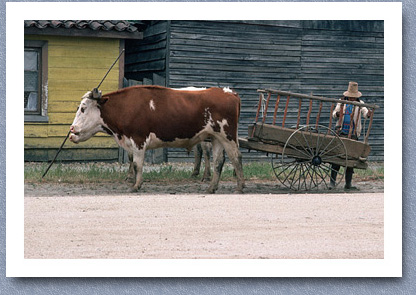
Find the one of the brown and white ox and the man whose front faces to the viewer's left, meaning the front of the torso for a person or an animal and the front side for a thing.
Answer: the brown and white ox

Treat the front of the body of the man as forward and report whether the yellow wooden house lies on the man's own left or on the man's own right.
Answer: on the man's own right

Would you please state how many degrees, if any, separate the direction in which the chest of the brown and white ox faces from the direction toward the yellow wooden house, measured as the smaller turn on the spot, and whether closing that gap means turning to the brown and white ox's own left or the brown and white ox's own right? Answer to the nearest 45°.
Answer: approximately 45° to the brown and white ox's own right

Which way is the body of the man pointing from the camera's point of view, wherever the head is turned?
toward the camera

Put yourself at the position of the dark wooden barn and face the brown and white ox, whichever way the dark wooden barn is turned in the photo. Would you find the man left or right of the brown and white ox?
left

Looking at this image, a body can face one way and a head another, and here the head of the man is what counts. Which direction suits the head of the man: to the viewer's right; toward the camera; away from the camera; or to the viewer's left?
toward the camera

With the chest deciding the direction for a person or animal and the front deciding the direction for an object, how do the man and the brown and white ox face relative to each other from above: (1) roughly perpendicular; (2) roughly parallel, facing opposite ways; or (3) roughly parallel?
roughly perpendicular

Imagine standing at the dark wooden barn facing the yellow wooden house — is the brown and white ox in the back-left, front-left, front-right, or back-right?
front-left

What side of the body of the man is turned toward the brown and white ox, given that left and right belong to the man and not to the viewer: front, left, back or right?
right

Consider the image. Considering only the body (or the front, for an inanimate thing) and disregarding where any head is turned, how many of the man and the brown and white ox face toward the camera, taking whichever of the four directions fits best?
1

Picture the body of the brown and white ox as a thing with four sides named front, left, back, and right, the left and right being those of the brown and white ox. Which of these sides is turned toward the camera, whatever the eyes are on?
left

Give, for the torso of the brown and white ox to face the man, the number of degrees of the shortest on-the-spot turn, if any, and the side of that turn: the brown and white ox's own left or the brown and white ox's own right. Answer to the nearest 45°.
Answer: approximately 180°
